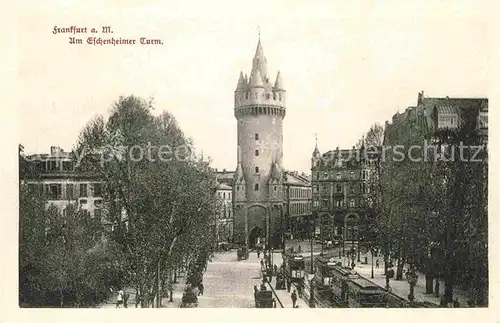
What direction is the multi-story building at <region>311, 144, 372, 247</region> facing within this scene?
toward the camera

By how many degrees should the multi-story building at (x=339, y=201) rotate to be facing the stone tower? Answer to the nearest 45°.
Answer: approximately 45° to its right

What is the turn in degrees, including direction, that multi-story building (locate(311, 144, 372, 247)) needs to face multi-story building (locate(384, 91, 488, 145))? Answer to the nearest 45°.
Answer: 0° — it already faces it

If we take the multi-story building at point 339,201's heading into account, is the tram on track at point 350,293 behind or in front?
in front

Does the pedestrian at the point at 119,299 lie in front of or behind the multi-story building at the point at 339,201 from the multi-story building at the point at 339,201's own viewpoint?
in front

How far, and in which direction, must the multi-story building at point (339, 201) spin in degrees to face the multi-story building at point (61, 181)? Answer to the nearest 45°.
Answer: approximately 45° to its right

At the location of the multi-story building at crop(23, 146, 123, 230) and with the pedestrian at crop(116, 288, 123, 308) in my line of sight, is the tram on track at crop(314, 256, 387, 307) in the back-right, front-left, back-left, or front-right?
front-left
